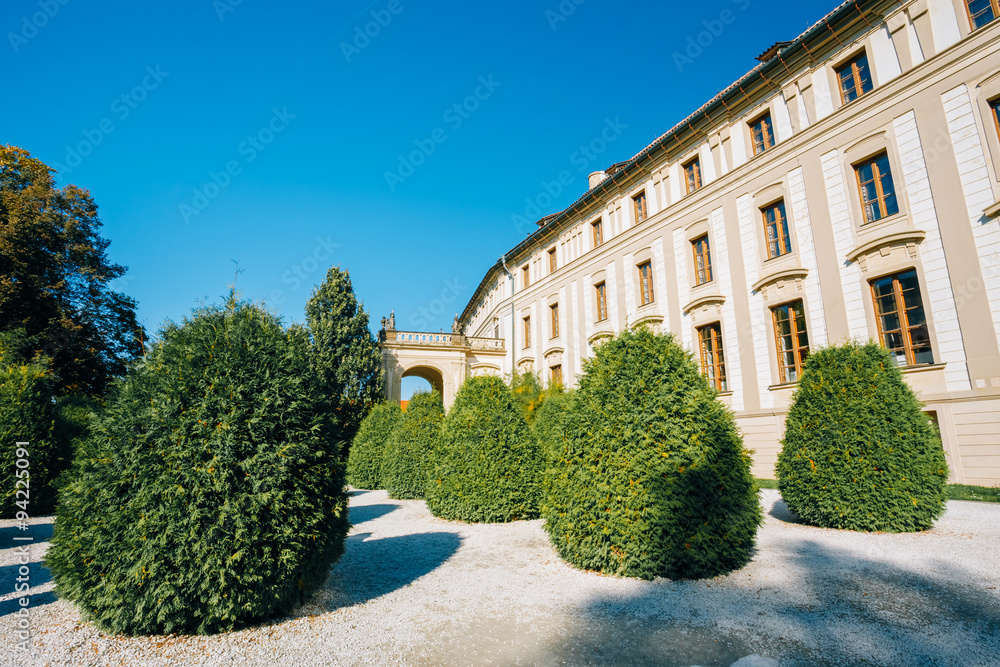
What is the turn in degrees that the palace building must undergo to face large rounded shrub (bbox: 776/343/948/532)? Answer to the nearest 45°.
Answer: approximately 45° to its left

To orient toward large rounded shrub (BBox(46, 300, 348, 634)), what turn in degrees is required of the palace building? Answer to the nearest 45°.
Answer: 0° — it already faces it

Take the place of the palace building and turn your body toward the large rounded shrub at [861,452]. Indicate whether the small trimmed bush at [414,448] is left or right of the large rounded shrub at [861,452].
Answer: right

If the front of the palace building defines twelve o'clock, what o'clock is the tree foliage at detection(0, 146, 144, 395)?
The tree foliage is roughly at 1 o'clock from the palace building.

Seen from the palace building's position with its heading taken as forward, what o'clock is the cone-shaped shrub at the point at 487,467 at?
The cone-shaped shrub is roughly at 12 o'clock from the palace building.

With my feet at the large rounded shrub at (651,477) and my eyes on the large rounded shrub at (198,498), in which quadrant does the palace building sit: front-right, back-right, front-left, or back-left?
back-right

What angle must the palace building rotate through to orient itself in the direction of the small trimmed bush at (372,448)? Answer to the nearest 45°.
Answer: approximately 45° to its right

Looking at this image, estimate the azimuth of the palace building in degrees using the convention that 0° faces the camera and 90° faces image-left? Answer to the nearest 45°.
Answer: approximately 45°
